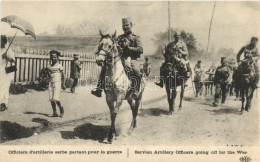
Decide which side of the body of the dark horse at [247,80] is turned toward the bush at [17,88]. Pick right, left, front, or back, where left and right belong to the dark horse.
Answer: right

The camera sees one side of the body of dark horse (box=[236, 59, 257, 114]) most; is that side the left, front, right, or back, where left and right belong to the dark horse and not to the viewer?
front

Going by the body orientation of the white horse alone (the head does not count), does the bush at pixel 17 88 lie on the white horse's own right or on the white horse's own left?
on the white horse's own right

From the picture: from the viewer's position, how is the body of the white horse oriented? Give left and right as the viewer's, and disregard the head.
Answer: facing the viewer and to the left of the viewer

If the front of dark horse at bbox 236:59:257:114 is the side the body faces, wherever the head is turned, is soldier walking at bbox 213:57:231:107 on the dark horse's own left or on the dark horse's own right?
on the dark horse's own right

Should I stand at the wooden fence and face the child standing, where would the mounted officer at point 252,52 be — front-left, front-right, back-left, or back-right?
front-left

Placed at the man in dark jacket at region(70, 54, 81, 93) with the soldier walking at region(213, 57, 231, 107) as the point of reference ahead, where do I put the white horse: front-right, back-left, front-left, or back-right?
front-right

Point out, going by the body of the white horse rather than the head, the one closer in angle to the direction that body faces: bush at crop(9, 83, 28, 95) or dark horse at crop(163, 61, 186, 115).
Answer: the bush

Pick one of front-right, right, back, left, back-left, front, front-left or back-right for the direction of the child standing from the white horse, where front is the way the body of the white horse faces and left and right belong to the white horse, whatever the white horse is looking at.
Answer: right

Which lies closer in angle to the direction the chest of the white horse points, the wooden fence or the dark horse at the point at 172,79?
the wooden fence

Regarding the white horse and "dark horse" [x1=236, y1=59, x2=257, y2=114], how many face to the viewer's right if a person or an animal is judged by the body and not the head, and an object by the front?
0

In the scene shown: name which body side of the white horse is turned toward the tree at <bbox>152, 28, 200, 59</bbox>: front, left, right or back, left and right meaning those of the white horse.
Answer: back
